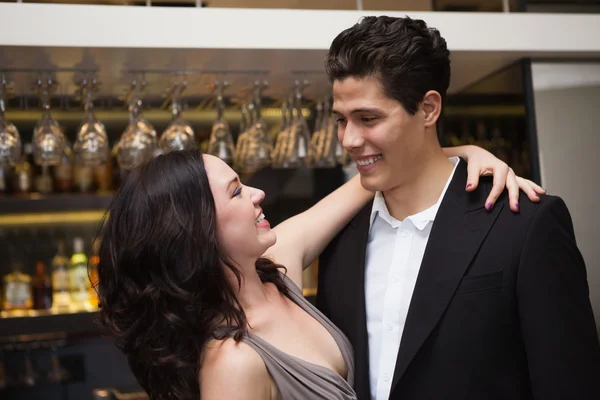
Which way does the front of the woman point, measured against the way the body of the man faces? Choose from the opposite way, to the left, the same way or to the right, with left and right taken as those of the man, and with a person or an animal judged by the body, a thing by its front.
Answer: to the left

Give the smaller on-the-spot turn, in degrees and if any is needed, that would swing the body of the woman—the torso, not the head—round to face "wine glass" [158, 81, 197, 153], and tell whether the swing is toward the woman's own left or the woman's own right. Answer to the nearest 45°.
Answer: approximately 135° to the woman's own left

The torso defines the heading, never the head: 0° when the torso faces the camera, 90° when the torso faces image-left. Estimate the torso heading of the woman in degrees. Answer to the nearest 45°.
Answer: approximately 315°

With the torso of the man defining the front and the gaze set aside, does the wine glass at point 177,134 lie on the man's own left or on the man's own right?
on the man's own right

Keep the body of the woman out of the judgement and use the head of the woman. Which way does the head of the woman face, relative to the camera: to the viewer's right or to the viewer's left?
to the viewer's right

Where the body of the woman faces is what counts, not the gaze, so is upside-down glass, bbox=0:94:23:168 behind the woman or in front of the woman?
behind

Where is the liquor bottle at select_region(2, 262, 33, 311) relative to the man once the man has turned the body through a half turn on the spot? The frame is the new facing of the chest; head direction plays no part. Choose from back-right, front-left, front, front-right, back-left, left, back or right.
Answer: left

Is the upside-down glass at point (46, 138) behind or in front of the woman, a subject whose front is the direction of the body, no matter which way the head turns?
behind

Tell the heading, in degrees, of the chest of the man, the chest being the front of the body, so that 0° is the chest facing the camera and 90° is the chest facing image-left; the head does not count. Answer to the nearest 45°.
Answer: approximately 45°

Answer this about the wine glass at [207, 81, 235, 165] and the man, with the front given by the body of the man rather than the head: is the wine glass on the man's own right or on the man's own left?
on the man's own right
